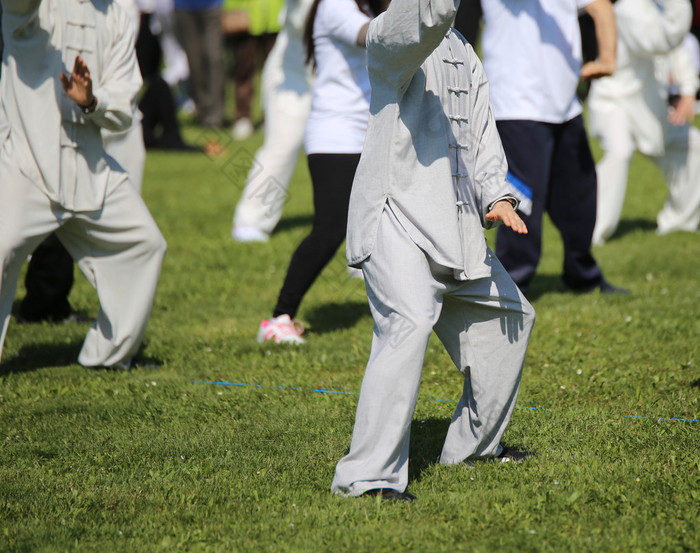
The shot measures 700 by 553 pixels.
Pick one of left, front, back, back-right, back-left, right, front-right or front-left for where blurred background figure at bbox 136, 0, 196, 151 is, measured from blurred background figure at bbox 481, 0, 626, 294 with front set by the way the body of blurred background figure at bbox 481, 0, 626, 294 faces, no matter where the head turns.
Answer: back

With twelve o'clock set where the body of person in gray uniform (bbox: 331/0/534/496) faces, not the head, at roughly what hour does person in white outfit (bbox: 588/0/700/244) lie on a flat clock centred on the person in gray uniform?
The person in white outfit is roughly at 8 o'clock from the person in gray uniform.

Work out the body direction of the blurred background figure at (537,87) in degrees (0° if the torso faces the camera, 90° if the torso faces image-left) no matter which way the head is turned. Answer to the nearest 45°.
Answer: approximately 315°
